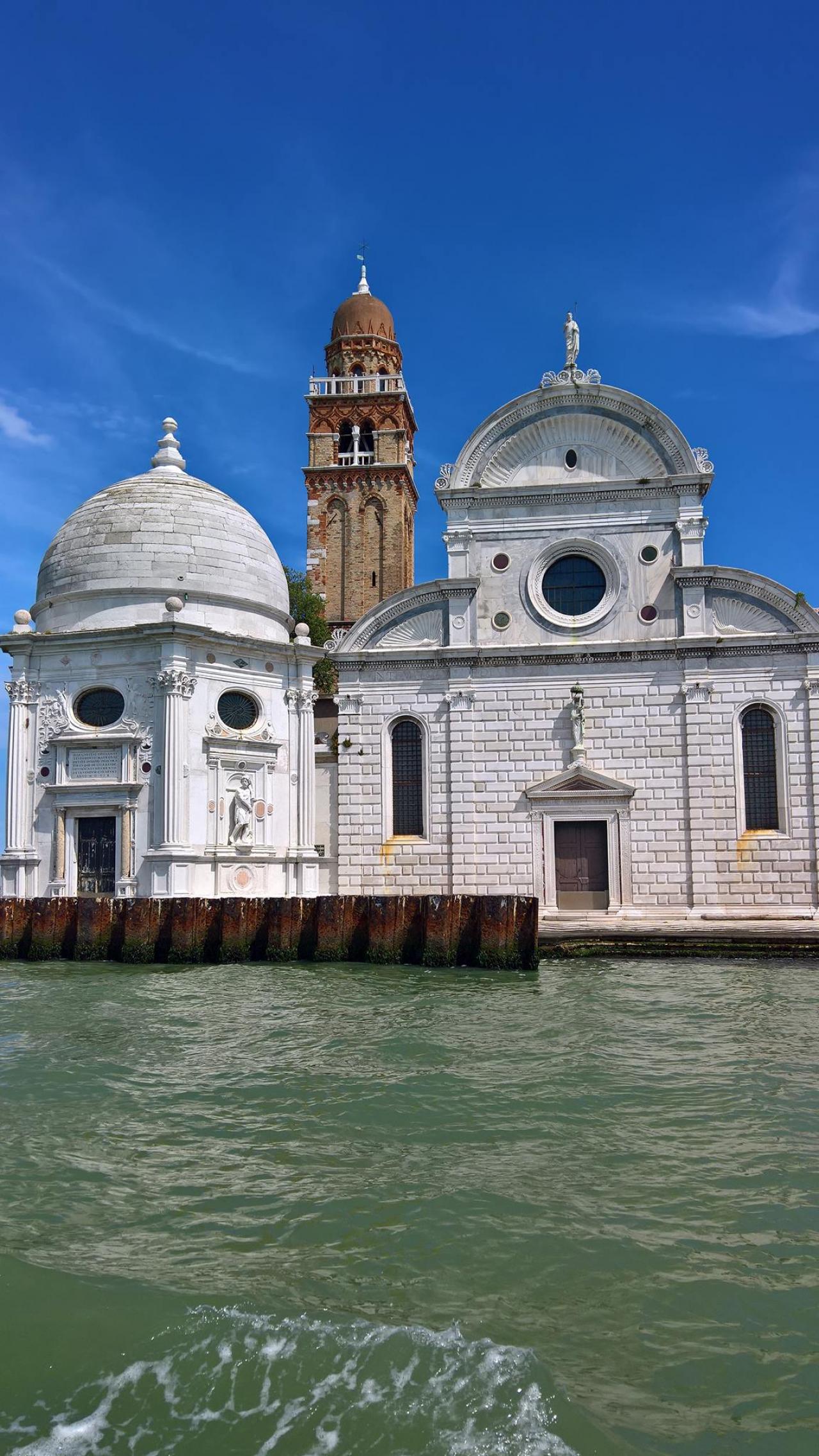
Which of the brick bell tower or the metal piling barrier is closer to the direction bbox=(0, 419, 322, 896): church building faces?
the metal piling barrier

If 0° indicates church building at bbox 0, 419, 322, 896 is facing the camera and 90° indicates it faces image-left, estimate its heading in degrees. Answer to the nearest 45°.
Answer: approximately 45°

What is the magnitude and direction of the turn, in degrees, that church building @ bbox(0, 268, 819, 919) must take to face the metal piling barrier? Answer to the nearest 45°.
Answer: approximately 45° to its right

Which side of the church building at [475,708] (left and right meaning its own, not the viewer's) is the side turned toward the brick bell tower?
back
